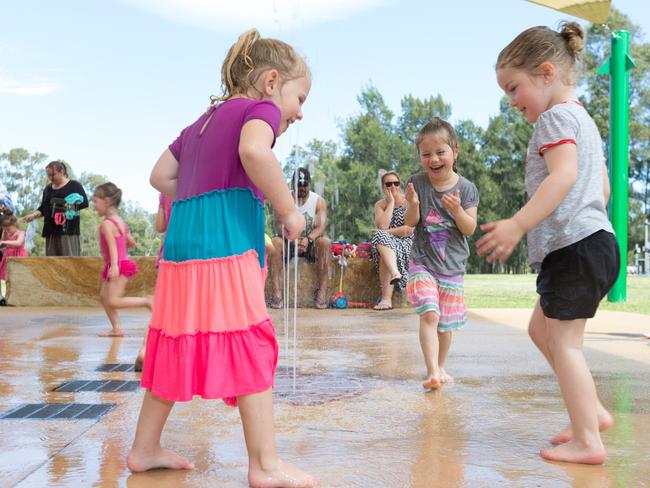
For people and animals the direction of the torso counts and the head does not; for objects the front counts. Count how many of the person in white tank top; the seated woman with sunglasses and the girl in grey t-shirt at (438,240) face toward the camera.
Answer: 3

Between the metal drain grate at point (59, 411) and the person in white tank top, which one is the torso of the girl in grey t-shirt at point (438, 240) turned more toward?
the metal drain grate

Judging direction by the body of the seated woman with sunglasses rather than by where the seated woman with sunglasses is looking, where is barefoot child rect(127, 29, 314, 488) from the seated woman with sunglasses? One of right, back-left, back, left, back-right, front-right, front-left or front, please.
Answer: front

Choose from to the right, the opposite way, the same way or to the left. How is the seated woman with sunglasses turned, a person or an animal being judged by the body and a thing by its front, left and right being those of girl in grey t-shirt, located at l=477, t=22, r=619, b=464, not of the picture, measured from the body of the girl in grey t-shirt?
to the left

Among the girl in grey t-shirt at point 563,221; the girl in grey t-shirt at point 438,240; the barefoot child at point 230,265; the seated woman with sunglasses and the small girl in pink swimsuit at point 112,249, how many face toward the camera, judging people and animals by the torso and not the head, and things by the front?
2

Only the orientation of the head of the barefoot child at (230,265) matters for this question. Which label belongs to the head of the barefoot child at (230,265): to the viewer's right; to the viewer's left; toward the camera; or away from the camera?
to the viewer's right

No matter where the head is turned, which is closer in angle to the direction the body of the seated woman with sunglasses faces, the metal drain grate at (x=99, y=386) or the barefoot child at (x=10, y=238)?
the metal drain grate

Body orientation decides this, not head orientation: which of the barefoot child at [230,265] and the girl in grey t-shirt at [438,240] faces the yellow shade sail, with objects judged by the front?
the barefoot child

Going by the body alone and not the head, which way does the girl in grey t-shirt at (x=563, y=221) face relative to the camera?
to the viewer's left

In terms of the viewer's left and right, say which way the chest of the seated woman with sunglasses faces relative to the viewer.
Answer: facing the viewer

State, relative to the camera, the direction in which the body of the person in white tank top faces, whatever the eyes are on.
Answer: toward the camera

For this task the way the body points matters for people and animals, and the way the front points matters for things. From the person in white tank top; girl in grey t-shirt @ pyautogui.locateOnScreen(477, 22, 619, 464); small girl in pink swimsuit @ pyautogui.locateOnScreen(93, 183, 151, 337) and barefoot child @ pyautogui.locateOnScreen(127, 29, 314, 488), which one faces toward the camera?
the person in white tank top

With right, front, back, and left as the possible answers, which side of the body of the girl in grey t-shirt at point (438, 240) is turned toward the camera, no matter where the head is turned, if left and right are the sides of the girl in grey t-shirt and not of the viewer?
front

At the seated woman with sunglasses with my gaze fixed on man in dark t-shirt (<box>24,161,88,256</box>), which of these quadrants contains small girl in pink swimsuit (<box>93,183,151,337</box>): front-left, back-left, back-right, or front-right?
front-left
